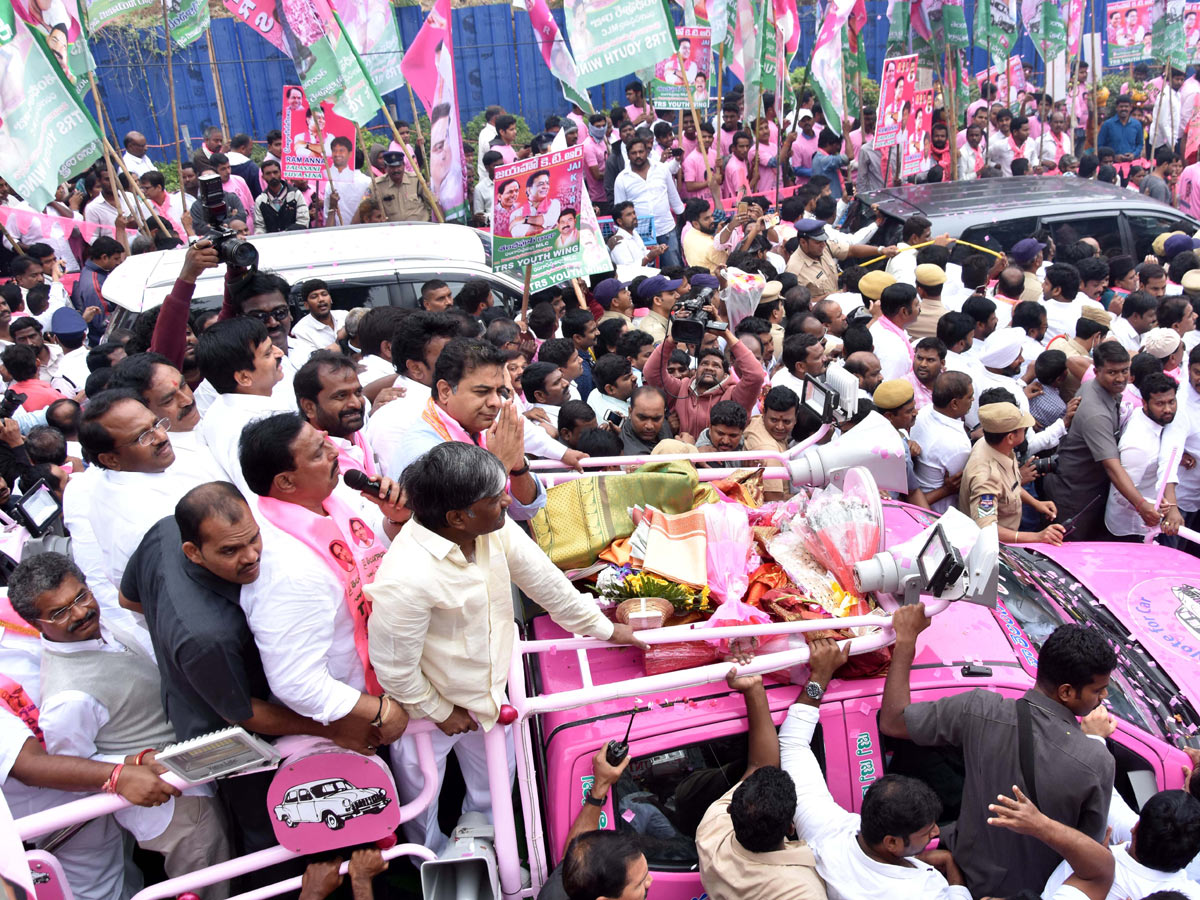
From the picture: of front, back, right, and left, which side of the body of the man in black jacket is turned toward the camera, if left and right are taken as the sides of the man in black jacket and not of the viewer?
front

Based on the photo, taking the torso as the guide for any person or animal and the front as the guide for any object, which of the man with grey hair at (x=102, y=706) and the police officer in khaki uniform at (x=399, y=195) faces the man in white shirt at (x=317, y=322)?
the police officer in khaki uniform

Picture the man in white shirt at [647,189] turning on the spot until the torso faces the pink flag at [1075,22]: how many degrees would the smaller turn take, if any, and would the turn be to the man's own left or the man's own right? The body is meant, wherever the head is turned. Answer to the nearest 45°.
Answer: approximately 135° to the man's own left

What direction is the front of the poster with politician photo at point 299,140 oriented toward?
toward the camera

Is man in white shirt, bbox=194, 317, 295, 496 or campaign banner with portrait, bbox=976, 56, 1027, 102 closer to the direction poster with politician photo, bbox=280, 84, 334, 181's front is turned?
the man in white shirt

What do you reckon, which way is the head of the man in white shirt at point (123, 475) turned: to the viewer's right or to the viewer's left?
to the viewer's right

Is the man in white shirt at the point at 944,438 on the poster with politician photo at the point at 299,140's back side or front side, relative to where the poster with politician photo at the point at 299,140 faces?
on the front side

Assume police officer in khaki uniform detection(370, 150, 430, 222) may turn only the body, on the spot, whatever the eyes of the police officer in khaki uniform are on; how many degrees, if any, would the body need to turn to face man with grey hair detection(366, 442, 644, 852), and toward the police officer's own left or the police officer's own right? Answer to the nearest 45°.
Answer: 0° — they already face them

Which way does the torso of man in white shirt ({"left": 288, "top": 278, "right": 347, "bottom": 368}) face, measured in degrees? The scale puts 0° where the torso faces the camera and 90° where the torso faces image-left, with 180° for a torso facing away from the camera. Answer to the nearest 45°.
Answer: approximately 315°

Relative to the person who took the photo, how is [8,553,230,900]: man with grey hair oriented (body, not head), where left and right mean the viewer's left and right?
facing the viewer and to the right of the viewer

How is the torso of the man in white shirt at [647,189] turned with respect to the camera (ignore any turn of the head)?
toward the camera

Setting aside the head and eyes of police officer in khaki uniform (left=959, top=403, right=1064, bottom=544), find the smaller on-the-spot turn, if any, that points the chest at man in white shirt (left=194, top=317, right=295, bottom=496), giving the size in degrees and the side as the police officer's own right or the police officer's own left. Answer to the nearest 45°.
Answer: approximately 135° to the police officer's own right

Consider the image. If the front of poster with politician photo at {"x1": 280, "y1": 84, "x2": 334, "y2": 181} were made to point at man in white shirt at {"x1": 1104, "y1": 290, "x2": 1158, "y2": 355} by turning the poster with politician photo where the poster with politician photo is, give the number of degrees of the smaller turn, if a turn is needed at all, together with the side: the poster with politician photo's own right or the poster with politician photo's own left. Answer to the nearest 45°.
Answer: approximately 45° to the poster with politician photo's own left

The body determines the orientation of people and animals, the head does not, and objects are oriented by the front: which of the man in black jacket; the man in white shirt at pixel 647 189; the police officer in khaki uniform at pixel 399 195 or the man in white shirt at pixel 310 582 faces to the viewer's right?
the man in white shirt at pixel 310 582

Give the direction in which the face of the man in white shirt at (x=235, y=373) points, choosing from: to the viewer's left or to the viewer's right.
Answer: to the viewer's right

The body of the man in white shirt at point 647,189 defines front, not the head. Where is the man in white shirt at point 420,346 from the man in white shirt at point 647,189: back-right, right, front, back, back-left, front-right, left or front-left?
front

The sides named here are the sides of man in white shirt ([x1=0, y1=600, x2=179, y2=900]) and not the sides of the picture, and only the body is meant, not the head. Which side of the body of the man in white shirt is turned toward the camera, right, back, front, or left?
right

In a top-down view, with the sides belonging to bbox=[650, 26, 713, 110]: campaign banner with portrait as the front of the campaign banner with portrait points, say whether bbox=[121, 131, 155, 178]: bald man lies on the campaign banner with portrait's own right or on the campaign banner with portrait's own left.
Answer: on the campaign banner with portrait's own right
